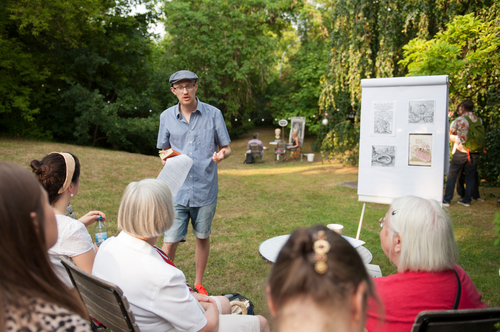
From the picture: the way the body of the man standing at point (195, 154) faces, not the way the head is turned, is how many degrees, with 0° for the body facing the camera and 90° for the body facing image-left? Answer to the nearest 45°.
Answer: approximately 0°

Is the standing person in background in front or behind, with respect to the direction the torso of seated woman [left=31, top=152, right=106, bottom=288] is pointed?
in front

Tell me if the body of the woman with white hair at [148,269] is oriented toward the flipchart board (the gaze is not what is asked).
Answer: yes

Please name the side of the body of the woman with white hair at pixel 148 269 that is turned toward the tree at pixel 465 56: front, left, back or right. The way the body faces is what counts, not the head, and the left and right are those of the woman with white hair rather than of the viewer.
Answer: front

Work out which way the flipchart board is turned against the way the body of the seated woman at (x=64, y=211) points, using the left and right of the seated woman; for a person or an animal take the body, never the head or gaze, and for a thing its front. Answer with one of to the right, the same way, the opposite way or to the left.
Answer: the opposite way

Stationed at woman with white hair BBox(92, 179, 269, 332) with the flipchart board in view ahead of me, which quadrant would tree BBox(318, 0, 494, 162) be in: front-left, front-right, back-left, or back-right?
front-left

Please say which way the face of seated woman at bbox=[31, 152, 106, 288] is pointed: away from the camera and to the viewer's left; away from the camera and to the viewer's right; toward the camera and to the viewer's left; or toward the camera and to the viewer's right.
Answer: away from the camera and to the viewer's right

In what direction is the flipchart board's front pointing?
toward the camera

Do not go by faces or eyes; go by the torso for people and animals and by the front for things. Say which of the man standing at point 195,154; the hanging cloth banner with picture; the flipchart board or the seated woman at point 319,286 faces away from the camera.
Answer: the seated woman

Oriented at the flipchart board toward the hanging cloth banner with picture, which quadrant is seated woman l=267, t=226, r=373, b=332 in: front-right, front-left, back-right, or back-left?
back-left

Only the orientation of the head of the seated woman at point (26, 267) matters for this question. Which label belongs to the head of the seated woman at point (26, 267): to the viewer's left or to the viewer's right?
to the viewer's right

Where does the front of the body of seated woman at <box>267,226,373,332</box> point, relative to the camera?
away from the camera

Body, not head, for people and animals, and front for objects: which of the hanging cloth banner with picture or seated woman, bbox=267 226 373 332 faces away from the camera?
the seated woman
